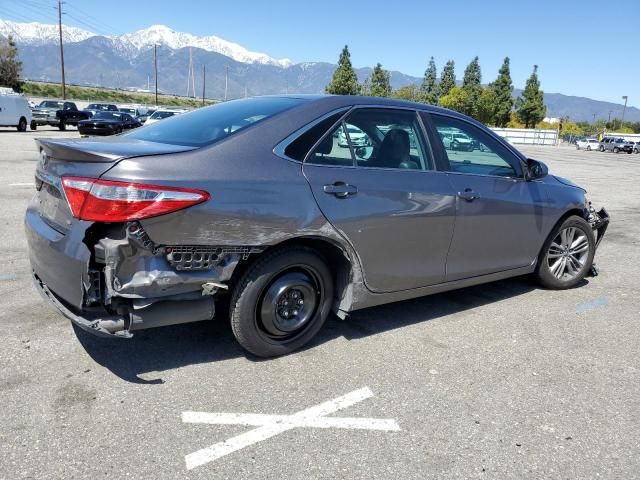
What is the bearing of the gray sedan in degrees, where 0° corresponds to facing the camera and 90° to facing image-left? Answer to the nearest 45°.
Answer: approximately 225°

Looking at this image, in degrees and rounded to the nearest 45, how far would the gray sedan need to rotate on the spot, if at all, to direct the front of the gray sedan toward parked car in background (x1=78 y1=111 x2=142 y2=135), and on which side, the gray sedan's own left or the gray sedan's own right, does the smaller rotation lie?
approximately 90° to the gray sedan's own left

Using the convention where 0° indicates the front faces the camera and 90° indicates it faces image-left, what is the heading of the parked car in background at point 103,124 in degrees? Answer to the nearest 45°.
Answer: approximately 45°
